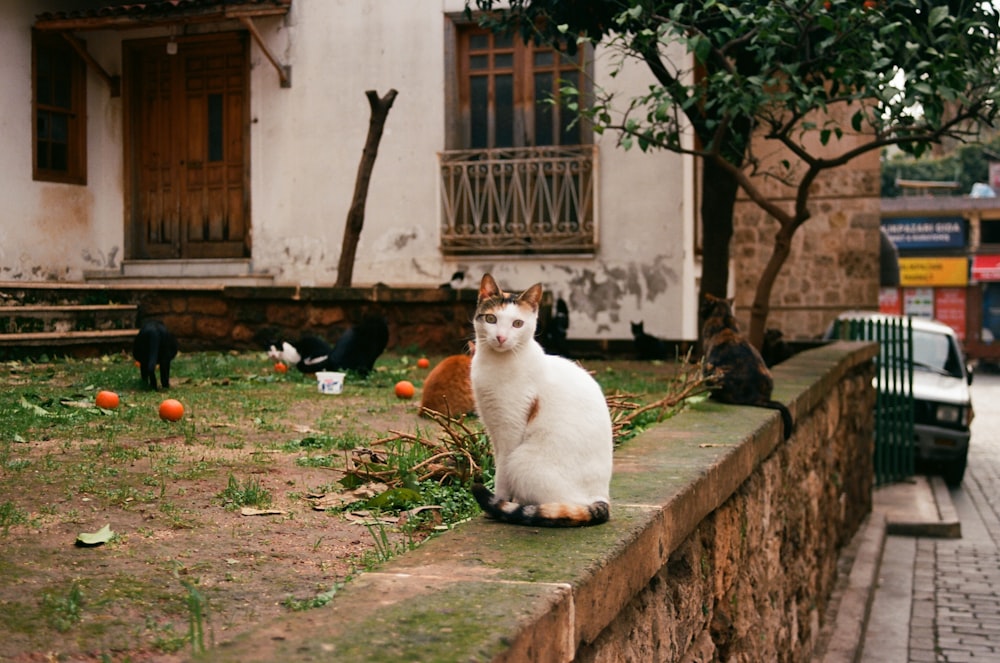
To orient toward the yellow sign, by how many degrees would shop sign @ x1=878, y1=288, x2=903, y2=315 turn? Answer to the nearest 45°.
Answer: approximately 45° to its left

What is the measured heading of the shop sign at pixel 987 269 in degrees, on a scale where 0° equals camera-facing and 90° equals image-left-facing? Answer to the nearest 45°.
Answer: approximately 0°

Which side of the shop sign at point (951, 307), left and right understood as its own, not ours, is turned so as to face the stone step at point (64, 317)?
front

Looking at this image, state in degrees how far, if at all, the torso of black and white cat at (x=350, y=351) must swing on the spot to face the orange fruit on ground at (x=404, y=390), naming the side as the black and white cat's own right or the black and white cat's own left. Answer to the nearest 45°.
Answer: approximately 90° to the black and white cat's own left

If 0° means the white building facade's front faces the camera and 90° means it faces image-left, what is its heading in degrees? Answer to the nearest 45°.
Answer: approximately 0°

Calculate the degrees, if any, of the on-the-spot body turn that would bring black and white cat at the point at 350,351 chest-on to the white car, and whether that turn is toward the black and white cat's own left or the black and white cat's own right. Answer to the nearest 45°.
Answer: approximately 135° to the black and white cat's own right

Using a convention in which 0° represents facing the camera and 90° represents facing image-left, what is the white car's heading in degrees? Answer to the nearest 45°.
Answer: approximately 315°
